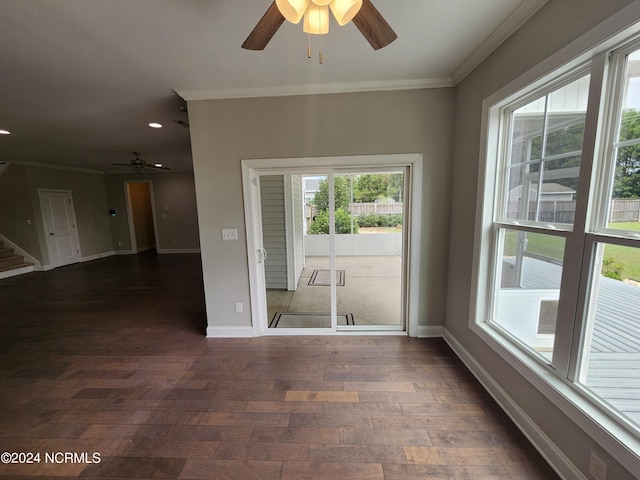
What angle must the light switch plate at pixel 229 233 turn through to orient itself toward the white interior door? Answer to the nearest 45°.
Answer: approximately 135° to its right

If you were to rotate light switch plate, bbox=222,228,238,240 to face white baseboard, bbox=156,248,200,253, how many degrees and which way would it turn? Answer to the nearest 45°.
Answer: approximately 180°

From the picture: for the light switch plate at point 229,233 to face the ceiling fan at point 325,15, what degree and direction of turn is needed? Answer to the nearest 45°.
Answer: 0° — it already faces it

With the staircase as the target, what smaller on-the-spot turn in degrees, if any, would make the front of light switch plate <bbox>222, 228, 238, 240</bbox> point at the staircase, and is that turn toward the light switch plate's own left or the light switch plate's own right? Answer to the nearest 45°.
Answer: approximately 135° to the light switch plate's own right

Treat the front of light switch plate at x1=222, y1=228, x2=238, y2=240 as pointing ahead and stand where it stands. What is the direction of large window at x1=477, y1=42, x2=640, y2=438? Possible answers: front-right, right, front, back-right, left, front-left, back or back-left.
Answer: front-left

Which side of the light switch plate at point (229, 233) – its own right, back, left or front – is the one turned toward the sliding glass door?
left

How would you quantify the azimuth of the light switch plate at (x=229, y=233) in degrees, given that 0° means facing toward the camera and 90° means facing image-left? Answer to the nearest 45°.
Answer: approximately 0°
